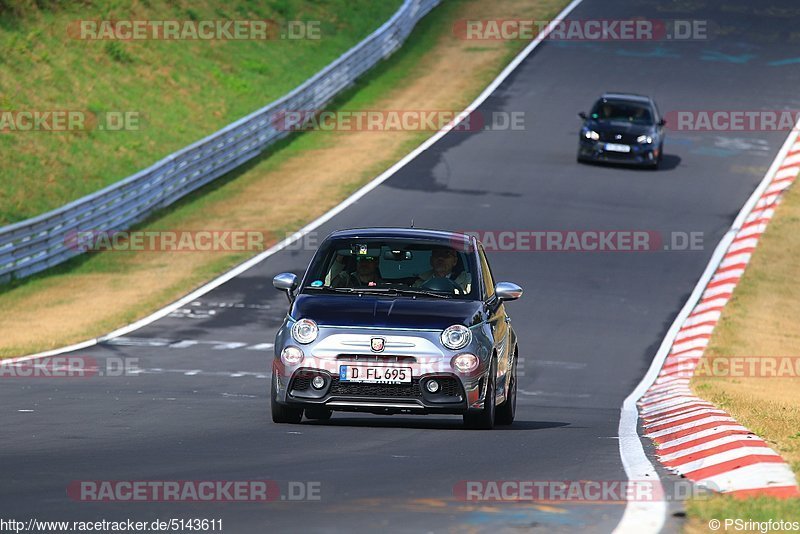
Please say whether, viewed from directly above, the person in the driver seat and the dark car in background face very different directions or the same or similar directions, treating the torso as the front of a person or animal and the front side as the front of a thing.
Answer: same or similar directions

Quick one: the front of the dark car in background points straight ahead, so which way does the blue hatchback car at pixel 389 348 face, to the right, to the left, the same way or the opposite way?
the same way

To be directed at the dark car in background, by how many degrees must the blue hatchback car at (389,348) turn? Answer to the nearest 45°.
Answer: approximately 180°

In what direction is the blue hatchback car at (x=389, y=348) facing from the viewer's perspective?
toward the camera

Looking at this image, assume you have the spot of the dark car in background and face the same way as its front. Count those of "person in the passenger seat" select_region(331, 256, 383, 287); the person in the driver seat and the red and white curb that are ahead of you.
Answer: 3

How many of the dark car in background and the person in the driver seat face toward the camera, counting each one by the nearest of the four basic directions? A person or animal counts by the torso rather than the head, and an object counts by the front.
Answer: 2

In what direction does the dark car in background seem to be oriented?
toward the camera

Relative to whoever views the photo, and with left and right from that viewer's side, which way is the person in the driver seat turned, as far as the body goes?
facing the viewer

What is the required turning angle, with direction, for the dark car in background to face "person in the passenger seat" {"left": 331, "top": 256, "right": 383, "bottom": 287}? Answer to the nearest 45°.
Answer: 0° — it already faces them

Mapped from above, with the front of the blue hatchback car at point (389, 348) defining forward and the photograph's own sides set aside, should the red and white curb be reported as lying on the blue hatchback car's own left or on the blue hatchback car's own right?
on the blue hatchback car's own left

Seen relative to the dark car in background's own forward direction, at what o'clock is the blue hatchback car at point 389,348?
The blue hatchback car is roughly at 12 o'clock from the dark car in background.

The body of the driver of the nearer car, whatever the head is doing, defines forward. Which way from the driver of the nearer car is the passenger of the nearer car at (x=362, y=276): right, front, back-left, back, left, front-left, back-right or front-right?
right

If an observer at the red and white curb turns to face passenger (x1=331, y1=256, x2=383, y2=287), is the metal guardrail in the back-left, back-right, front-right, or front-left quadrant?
front-right

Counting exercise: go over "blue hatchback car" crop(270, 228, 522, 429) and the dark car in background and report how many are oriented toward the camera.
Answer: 2

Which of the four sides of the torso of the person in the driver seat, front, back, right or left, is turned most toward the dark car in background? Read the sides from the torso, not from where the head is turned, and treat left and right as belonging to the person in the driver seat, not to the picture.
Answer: back
